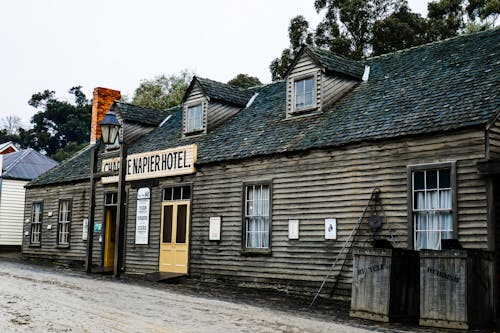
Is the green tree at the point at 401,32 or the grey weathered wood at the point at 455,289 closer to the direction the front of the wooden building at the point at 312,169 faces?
the grey weathered wood

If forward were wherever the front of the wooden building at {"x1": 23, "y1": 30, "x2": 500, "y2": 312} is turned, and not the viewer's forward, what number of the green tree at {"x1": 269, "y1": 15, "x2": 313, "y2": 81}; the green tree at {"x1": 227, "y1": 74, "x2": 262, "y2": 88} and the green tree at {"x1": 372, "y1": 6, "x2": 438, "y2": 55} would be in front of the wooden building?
0

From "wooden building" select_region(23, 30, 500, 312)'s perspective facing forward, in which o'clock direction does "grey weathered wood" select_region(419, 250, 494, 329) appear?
The grey weathered wood is roughly at 10 o'clock from the wooden building.

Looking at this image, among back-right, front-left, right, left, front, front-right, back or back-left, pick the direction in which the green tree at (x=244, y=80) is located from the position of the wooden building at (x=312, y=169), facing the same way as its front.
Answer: back-right

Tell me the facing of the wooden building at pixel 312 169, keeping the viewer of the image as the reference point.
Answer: facing the viewer and to the left of the viewer

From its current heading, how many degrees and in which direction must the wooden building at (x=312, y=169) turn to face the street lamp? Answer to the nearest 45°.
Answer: approximately 90° to its right

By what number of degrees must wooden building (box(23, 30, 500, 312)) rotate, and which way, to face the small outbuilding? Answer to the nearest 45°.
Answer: approximately 90° to its right

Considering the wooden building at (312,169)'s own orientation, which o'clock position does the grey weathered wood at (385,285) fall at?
The grey weathered wood is roughly at 10 o'clock from the wooden building.

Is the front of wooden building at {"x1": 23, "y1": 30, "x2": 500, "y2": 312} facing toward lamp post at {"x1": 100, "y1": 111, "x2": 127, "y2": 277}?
no

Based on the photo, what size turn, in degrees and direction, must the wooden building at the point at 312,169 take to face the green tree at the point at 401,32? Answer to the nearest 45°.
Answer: approximately 135° to its right

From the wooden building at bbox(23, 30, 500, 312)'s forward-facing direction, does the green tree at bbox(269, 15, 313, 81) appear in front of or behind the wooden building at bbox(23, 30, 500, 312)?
behind

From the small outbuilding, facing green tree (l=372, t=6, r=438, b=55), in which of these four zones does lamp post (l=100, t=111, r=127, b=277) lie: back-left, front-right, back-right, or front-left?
front-right
